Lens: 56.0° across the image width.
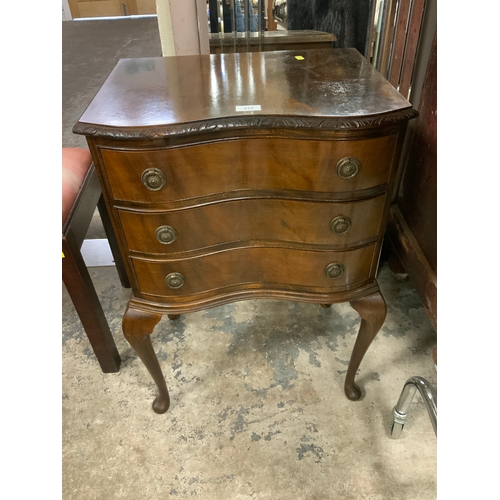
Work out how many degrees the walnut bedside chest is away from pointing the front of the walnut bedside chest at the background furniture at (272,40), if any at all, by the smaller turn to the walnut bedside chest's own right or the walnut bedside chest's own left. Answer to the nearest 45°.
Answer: approximately 180°

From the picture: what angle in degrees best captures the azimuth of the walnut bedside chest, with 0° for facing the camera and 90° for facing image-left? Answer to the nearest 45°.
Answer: approximately 0°

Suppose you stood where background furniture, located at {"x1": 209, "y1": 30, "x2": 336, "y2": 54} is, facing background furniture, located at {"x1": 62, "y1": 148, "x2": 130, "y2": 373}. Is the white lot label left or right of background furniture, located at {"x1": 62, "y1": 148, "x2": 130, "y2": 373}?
left
